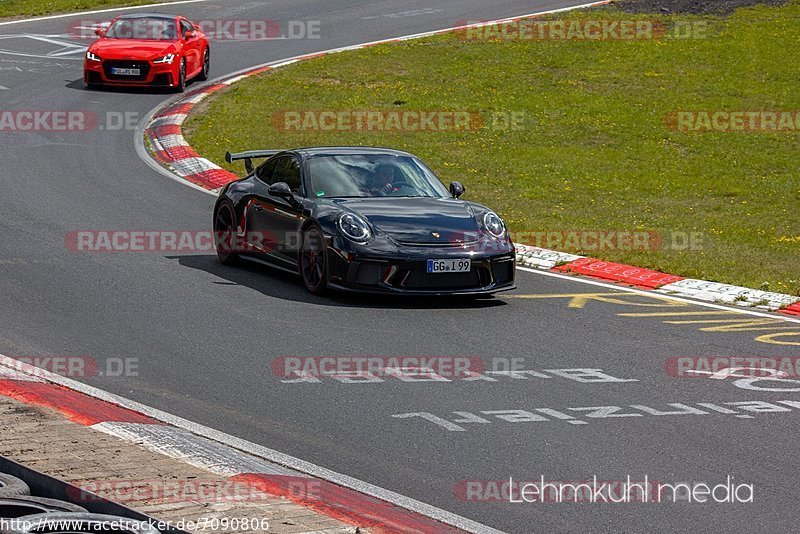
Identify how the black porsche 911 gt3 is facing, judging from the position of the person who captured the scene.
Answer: facing the viewer and to the right of the viewer

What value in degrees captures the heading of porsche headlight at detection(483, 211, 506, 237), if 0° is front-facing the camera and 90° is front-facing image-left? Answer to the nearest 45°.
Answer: approximately 315°

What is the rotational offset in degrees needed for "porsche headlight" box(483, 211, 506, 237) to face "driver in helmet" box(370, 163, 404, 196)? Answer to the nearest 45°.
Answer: approximately 180°

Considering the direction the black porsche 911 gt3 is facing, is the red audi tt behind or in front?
behind

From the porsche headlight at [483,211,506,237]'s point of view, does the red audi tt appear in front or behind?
behind
